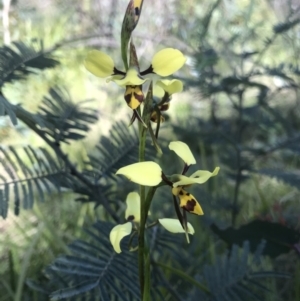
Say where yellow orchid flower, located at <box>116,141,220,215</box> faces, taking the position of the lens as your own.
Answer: facing the viewer and to the right of the viewer

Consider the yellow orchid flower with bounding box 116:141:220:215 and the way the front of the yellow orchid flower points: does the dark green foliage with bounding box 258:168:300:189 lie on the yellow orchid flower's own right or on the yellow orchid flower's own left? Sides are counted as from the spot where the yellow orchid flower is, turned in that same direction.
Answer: on the yellow orchid flower's own left
